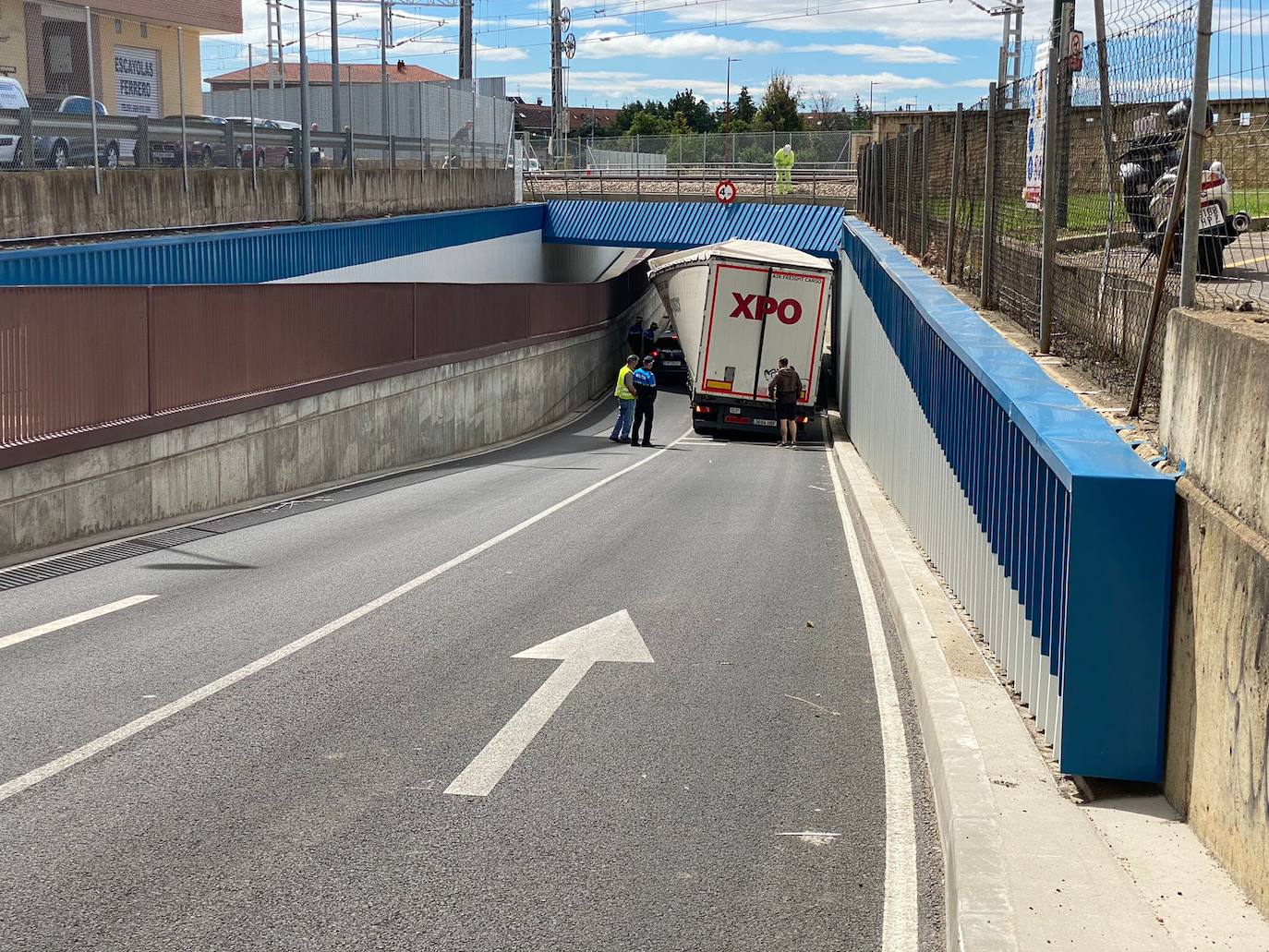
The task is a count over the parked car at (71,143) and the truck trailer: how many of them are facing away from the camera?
1

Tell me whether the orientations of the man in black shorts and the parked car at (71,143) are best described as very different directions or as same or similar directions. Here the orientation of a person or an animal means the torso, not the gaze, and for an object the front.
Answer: very different directions

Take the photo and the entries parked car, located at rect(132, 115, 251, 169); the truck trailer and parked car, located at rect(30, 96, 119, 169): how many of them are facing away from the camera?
1

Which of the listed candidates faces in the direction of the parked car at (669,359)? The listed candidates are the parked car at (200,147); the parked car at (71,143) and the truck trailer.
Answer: the truck trailer

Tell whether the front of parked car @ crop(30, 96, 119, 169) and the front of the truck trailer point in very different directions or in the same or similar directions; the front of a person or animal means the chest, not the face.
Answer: very different directions

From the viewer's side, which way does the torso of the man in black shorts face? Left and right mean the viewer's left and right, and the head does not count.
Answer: facing away from the viewer

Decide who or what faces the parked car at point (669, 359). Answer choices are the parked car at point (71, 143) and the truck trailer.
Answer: the truck trailer

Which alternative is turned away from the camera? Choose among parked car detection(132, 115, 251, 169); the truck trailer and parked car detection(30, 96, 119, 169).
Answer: the truck trailer

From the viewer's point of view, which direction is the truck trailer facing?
away from the camera
